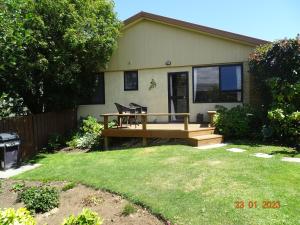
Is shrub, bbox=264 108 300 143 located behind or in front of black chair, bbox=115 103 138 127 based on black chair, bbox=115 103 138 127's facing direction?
in front

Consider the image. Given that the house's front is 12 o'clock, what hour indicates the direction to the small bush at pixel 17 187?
The small bush is roughly at 1 o'clock from the house.

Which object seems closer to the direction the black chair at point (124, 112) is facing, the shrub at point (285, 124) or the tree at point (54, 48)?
the shrub

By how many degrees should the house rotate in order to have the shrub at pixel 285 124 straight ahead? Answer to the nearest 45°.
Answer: approximately 45° to its left

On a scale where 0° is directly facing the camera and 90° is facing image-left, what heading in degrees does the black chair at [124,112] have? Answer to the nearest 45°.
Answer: approximately 315°

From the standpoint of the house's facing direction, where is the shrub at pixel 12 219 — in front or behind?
in front

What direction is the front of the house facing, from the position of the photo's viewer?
facing the viewer

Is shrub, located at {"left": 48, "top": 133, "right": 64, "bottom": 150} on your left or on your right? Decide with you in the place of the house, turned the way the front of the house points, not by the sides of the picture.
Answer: on your right

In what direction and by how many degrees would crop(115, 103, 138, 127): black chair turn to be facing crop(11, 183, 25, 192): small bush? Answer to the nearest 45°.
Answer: approximately 90° to its right

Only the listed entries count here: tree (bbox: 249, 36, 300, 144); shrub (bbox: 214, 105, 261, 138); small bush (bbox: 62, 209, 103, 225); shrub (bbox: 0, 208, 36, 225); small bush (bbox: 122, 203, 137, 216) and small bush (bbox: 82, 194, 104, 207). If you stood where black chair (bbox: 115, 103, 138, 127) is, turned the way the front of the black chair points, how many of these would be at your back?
0

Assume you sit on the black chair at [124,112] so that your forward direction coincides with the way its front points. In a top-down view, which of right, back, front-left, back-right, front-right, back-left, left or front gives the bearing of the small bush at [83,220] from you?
front-right

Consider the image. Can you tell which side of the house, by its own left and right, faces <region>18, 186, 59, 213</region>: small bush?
front

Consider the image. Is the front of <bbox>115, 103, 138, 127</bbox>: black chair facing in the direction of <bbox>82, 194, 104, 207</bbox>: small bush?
no

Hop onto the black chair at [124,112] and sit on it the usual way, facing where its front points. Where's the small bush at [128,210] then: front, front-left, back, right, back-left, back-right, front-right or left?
front-right

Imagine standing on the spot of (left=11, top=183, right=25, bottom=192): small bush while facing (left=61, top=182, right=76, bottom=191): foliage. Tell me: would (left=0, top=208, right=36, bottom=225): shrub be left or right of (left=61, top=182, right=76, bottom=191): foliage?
right

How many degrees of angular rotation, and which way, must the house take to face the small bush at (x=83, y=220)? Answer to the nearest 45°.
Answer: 0° — it already faces it

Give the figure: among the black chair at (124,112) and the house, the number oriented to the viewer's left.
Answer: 0

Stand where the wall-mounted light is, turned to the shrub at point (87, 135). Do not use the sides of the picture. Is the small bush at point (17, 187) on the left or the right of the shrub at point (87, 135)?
left
